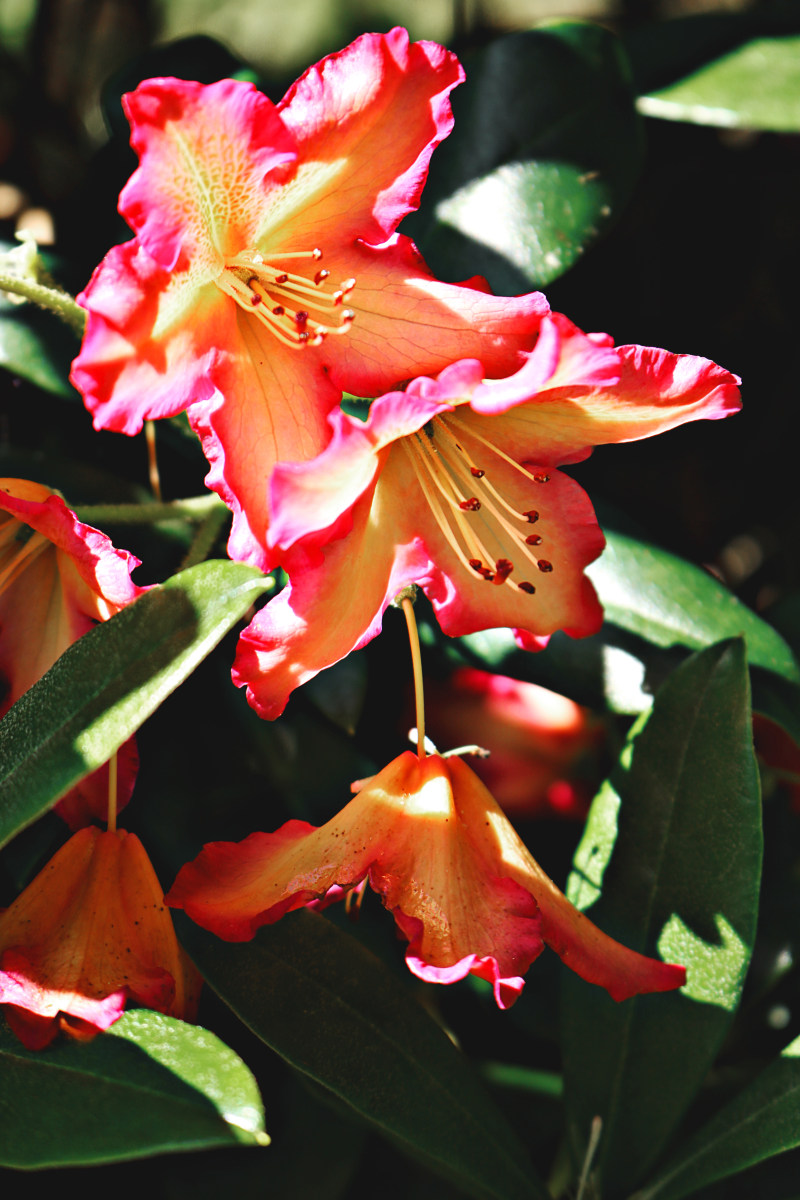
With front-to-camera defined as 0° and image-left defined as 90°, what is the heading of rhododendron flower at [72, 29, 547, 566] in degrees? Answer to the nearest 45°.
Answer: approximately 315°

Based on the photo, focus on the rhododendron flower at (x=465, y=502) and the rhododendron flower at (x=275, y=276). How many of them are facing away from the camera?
0

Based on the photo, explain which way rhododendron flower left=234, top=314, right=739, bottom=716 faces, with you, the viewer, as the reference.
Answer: facing the viewer and to the right of the viewer
